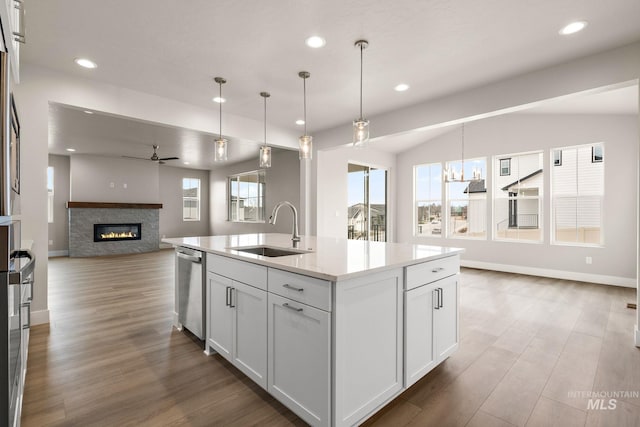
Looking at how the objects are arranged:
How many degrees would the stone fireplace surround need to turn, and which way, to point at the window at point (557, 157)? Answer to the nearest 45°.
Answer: approximately 45° to its left

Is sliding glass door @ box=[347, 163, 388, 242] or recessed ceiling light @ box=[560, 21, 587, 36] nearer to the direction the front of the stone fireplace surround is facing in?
the recessed ceiling light

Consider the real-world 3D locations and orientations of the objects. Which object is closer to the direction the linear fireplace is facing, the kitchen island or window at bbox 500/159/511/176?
the kitchen island

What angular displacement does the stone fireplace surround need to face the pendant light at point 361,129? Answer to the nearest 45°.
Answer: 0° — it already faces it

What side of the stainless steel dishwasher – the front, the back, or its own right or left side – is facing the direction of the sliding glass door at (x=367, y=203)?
back

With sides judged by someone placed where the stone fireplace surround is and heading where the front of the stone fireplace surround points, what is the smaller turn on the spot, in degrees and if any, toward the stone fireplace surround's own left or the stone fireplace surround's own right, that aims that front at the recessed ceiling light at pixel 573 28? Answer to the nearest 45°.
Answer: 0° — it already faces it

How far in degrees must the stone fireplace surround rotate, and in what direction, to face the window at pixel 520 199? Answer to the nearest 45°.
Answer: approximately 45° to its left

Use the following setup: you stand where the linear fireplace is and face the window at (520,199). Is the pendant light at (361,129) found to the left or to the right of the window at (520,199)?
right

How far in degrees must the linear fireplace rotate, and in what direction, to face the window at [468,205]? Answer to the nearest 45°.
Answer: approximately 45° to its left

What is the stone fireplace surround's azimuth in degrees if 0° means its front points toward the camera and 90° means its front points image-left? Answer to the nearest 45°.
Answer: approximately 0°
